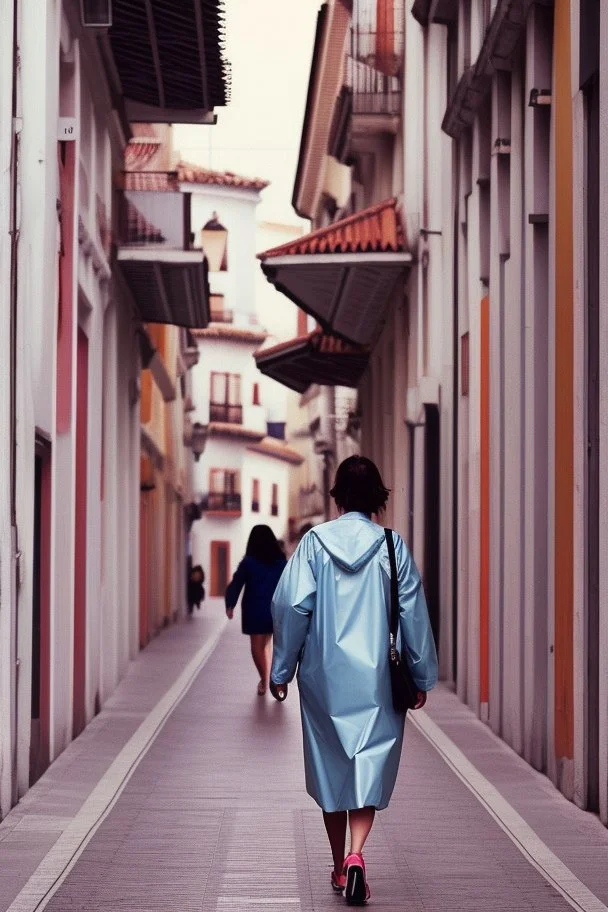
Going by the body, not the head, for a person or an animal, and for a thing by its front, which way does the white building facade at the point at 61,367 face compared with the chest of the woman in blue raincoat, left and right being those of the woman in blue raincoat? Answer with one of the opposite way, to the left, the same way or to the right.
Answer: to the right

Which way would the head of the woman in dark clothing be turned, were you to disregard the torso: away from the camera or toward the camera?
away from the camera

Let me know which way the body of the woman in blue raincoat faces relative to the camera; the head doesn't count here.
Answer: away from the camera

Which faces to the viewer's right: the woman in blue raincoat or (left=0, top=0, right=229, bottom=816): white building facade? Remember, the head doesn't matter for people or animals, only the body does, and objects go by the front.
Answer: the white building facade

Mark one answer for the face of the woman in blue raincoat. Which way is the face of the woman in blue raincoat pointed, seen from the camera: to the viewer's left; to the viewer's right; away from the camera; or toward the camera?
away from the camera

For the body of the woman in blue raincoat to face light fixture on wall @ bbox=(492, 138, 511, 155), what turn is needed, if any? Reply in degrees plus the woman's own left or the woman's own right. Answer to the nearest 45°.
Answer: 0° — they already face it

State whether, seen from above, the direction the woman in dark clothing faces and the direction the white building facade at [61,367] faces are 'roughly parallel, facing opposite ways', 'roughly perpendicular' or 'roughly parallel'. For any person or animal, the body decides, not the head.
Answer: roughly perpendicular

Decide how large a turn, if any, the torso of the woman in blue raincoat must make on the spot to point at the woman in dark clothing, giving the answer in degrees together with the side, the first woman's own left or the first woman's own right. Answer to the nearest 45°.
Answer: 0° — they already face them

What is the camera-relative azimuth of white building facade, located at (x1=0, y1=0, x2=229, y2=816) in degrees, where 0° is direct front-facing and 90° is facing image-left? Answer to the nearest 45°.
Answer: approximately 270°

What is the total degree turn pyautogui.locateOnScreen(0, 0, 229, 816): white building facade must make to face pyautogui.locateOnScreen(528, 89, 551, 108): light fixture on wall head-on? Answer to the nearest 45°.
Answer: approximately 45° to its right

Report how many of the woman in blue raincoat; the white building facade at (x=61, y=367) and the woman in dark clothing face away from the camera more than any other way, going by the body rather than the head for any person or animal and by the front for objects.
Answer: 2

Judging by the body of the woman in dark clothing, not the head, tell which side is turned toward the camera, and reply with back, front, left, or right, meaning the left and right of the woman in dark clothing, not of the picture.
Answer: back
